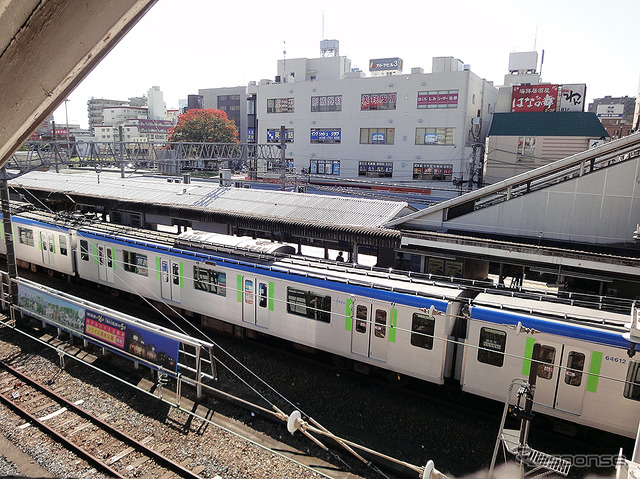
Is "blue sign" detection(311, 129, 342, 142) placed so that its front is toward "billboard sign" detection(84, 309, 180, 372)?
yes

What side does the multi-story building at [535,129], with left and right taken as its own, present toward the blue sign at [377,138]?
right

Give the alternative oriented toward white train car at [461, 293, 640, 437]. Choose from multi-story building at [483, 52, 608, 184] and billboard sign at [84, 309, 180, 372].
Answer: the multi-story building

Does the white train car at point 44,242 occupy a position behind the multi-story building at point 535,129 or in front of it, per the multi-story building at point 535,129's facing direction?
in front

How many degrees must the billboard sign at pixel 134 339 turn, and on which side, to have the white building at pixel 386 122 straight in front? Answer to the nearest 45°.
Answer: approximately 180°

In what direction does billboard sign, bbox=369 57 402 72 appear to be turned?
toward the camera

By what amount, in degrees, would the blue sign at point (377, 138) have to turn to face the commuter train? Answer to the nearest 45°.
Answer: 0° — it already faces it

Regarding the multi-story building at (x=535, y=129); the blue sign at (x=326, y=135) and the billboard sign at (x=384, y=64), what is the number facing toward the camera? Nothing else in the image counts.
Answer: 3

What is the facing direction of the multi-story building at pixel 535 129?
toward the camera

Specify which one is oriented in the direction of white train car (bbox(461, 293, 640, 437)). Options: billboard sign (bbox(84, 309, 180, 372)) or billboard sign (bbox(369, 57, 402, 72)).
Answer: billboard sign (bbox(369, 57, 402, 72))

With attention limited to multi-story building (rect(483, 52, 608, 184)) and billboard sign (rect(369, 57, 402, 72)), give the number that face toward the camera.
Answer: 2

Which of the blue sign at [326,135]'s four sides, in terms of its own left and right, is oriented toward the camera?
front

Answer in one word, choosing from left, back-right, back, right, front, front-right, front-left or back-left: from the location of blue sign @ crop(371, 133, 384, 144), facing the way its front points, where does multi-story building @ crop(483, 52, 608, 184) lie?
left

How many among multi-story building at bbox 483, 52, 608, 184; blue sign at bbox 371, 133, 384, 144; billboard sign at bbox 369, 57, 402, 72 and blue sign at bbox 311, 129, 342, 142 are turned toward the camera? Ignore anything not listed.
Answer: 4

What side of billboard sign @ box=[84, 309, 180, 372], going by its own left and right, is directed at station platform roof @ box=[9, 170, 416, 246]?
back
